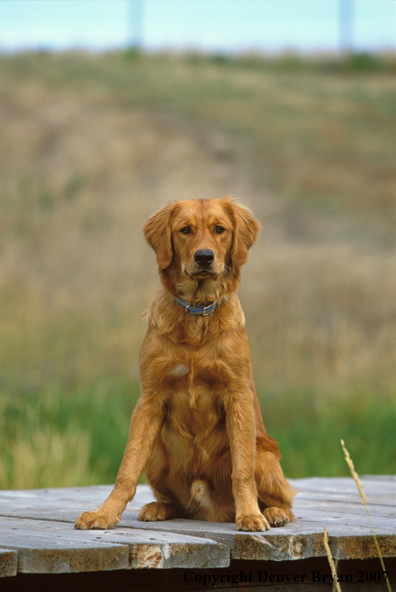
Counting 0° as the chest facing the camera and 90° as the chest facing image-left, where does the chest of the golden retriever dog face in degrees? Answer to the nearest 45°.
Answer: approximately 0°
